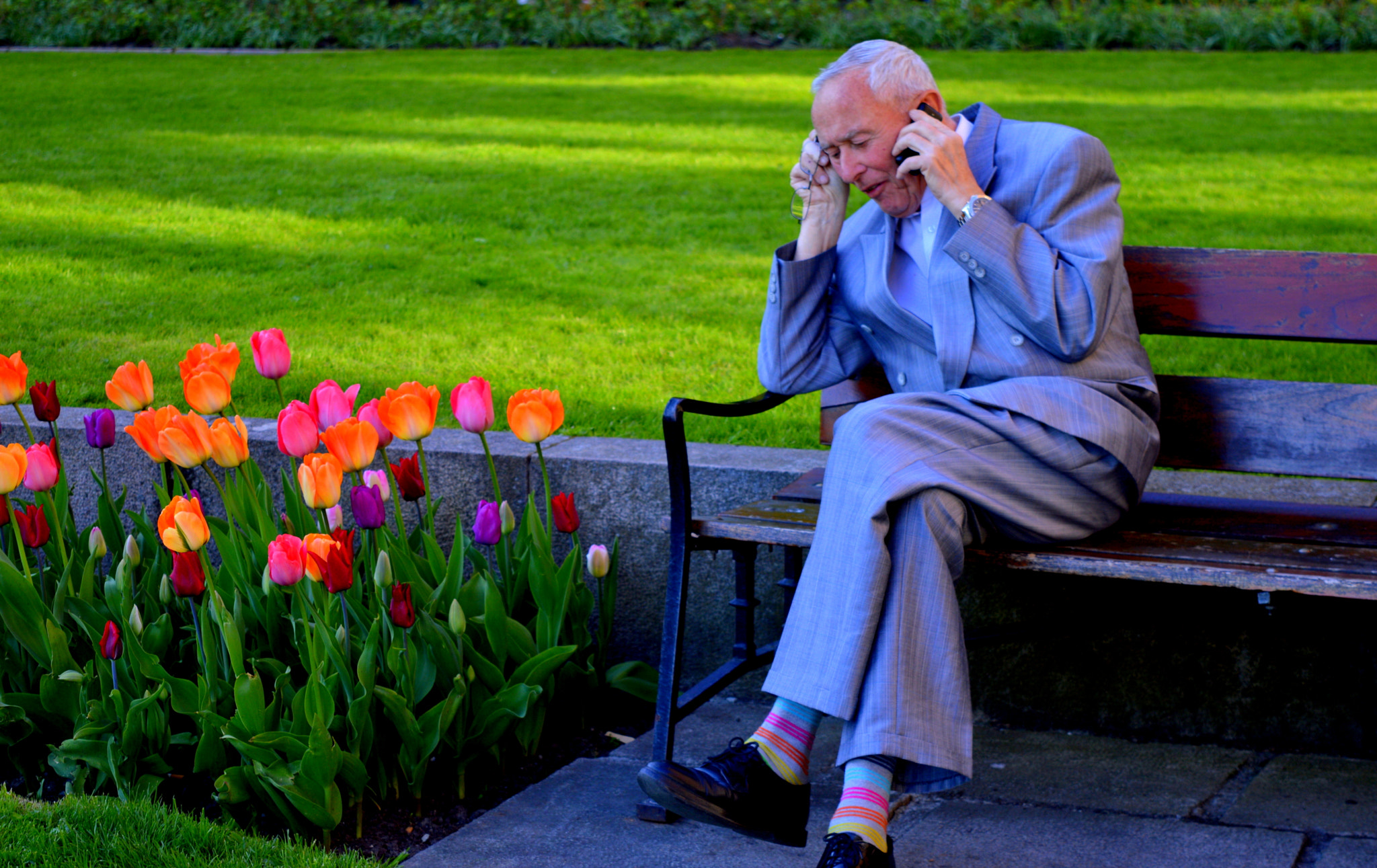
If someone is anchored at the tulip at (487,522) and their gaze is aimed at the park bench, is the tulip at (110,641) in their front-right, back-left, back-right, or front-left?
back-right

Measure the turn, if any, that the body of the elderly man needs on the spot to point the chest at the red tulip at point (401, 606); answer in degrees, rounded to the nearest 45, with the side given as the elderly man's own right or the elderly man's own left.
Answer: approximately 45° to the elderly man's own right

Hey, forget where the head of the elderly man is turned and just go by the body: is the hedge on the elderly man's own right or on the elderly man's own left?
on the elderly man's own right

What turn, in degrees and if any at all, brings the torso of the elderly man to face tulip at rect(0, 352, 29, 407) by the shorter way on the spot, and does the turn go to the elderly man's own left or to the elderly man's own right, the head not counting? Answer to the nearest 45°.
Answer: approximately 45° to the elderly man's own right

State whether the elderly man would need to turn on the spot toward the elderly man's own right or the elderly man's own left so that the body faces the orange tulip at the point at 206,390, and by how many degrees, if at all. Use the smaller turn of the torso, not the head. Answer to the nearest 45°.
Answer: approximately 45° to the elderly man's own right

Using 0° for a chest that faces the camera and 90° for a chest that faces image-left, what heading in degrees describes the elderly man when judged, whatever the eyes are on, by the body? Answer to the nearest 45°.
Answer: approximately 45°

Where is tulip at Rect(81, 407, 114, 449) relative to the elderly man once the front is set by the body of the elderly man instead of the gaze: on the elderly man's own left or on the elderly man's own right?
on the elderly man's own right

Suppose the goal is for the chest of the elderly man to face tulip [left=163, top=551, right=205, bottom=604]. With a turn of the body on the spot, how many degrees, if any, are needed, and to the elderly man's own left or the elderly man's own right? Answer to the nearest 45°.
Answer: approximately 45° to the elderly man's own right
